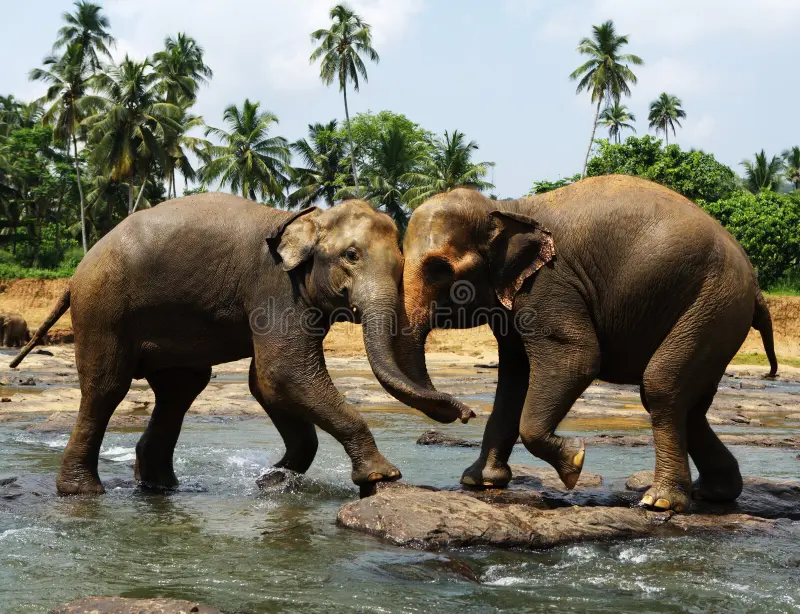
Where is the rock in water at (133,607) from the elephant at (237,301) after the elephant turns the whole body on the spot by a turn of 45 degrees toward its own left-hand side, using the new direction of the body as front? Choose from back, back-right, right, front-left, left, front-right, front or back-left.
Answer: back-right

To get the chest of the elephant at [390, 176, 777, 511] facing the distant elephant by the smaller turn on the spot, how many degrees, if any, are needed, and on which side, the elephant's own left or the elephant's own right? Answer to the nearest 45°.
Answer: approximately 45° to the elephant's own right

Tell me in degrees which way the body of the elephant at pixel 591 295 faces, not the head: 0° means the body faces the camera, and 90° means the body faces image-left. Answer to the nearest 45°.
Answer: approximately 90°

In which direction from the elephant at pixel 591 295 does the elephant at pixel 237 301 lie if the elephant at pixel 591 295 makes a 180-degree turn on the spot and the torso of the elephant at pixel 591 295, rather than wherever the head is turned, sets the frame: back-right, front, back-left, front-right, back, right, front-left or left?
back

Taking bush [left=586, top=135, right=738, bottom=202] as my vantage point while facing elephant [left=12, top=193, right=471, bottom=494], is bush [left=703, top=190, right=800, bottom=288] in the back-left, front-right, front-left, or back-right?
front-left

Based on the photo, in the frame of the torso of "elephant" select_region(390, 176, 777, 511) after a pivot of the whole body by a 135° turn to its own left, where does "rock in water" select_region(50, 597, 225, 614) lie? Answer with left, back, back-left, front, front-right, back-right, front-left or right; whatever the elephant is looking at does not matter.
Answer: right

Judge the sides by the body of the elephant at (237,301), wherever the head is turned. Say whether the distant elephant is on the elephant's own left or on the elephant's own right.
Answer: on the elephant's own left

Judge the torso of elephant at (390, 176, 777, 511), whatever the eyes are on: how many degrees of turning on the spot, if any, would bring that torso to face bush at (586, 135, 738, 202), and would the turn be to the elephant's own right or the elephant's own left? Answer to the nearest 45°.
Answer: approximately 90° to the elephant's own right

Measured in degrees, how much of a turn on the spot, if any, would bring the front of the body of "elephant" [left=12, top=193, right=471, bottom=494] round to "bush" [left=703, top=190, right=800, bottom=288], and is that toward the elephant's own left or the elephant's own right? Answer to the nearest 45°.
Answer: approximately 45° to the elephant's own left

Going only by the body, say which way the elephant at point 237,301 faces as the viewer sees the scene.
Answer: to the viewer's right

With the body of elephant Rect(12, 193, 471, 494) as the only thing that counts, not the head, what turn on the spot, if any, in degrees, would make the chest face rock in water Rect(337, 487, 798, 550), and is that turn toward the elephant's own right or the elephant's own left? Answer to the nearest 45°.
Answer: approximately 45° to the elephant's own right

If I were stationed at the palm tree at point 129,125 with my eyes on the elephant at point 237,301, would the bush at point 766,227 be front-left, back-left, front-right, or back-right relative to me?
front-left
